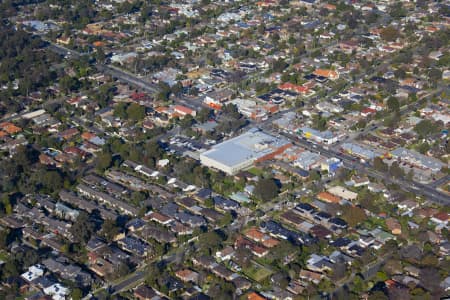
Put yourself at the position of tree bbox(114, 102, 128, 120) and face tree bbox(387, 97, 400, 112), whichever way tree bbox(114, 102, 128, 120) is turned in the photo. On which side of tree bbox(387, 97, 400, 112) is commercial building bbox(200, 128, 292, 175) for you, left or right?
right

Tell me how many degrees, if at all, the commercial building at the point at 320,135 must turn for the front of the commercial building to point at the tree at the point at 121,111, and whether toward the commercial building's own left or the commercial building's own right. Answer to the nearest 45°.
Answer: approximately 45° to the commercial building's own right

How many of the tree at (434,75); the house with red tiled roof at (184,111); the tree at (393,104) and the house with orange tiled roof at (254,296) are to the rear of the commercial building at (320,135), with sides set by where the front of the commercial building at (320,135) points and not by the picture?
2

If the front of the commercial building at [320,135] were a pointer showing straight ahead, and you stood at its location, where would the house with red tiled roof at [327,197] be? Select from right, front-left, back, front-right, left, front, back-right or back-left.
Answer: front-left

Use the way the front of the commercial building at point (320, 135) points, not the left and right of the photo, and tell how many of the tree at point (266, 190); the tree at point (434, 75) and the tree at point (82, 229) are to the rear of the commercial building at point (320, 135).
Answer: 1

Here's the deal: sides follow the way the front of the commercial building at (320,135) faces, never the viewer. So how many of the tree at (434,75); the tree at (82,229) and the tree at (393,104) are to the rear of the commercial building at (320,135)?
2

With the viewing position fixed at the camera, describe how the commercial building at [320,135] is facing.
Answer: facing the viewer and to the left of the viewer

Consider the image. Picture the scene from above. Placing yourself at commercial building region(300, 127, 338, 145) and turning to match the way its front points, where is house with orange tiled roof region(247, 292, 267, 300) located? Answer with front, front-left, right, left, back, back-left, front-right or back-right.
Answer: front-left

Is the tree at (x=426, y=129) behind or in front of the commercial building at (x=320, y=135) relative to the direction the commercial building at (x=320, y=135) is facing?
behind

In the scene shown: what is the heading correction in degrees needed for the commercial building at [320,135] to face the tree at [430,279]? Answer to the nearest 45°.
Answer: approximately 45° to its left

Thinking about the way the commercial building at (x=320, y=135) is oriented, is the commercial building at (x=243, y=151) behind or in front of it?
in front

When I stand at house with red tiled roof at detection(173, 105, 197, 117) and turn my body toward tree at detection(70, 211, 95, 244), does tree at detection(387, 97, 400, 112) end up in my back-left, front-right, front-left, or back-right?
back-left

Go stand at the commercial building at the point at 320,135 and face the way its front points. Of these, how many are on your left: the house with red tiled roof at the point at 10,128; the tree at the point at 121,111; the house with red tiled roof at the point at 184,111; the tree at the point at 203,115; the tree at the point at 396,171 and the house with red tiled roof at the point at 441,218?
2

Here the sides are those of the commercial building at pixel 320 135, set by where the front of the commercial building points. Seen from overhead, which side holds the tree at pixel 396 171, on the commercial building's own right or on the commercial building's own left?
on the commercial building's own left

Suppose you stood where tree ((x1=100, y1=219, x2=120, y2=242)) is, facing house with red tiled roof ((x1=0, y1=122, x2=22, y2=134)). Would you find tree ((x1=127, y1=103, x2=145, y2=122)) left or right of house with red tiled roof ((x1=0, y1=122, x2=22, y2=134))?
right

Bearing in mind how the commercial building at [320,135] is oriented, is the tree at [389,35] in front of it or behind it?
behind

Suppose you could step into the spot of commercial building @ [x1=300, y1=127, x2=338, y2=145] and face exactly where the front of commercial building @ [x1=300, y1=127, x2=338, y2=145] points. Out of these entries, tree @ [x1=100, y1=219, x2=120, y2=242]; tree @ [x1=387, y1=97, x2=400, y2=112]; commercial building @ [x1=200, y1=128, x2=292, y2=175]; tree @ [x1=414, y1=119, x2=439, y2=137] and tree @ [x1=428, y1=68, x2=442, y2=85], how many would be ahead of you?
2
